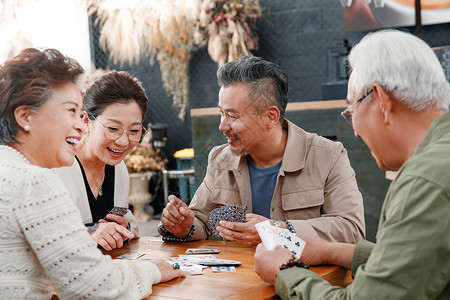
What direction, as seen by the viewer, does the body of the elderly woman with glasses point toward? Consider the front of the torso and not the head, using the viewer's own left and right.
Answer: facing the viewer and to the right of the viewer

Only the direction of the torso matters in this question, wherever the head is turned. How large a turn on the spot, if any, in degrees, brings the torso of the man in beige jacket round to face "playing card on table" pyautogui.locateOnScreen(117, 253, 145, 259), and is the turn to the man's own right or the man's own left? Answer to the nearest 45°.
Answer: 0° — they already face it

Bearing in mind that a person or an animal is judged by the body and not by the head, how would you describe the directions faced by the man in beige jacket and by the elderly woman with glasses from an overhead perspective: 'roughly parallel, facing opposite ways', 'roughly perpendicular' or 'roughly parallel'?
roughly perpendicular

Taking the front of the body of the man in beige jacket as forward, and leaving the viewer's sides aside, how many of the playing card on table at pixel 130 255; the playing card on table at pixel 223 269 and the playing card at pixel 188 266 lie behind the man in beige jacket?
0

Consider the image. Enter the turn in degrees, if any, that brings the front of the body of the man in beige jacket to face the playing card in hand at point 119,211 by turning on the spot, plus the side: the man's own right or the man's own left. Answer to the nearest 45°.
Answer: approximately 45° to the man's own right

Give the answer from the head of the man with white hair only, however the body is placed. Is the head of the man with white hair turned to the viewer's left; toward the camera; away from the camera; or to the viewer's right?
to the viewer's left

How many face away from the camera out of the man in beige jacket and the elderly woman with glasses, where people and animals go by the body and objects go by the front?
0

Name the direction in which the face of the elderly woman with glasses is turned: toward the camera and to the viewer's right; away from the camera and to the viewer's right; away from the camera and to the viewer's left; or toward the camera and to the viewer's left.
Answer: toward the camera and to the viewer's right

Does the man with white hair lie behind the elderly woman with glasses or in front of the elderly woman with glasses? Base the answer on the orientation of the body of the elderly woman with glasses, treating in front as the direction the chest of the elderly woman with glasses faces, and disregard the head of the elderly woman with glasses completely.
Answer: in front

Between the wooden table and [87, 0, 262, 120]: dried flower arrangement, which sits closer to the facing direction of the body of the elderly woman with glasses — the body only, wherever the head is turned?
the wooden table

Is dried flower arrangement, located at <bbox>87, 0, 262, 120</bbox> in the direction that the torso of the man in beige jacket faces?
no

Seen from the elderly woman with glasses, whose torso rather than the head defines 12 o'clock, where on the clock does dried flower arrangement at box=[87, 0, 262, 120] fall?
The dried flower arrangement is roughly at 8 o'clock from the elderly woman with glasses.

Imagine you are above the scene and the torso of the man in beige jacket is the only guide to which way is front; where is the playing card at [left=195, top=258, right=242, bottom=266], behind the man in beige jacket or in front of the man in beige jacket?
in front

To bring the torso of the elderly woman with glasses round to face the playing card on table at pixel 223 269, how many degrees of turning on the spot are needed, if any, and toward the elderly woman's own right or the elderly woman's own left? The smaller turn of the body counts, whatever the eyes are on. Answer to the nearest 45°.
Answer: approximately 45° to the elderly woman's own right

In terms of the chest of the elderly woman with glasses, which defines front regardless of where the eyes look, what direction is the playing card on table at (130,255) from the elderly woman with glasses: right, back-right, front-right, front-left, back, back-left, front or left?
front-right
